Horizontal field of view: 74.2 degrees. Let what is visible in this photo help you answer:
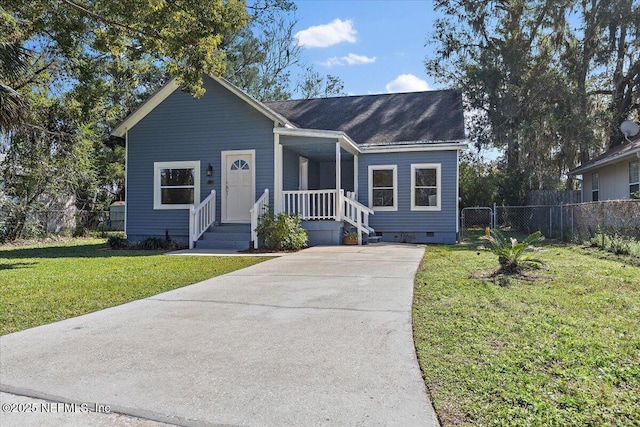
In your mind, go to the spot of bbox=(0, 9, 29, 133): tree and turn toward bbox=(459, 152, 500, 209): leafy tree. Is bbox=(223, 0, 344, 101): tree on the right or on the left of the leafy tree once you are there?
left

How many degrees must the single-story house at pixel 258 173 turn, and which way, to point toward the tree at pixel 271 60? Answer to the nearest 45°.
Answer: approximately 180°

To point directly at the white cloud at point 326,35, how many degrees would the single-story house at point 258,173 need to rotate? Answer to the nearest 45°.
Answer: approximately 180°

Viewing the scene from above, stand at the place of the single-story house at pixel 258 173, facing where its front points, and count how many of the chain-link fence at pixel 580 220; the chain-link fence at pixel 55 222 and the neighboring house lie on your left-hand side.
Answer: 2

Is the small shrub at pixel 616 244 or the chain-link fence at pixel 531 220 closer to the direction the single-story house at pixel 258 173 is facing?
the small shrub

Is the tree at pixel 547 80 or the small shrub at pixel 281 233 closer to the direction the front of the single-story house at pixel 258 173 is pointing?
the small shrub

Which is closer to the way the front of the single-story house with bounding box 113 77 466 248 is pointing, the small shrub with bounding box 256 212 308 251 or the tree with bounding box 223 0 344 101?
the small shrub

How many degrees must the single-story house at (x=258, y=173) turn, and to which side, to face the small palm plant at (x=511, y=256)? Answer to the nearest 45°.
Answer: approximately 45° to its left

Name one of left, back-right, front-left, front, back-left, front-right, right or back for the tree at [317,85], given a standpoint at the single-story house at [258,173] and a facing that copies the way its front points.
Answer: back

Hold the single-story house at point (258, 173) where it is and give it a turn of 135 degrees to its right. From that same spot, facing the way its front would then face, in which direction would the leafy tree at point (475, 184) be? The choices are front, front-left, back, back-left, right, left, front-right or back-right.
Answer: right

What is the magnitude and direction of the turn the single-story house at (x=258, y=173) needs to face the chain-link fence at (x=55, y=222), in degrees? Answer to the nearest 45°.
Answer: approximately 90° to its right

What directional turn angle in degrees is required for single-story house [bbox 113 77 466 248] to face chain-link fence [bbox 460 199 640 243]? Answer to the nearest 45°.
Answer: approximately 90° to its left

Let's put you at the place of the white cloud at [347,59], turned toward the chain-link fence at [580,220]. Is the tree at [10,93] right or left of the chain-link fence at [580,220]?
right

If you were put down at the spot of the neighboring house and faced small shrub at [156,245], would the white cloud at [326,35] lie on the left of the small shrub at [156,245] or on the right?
right

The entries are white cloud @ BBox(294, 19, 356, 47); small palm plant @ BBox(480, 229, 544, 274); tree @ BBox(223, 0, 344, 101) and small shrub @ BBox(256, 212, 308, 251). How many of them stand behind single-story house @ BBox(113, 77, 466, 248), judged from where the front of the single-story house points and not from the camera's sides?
2

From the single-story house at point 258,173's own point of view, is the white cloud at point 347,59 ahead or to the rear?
to the rear

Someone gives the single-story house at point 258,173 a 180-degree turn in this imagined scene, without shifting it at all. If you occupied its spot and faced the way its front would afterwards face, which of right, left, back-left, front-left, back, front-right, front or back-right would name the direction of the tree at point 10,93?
back-left

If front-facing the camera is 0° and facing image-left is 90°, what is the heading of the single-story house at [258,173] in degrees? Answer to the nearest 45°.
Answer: approximately 0°
